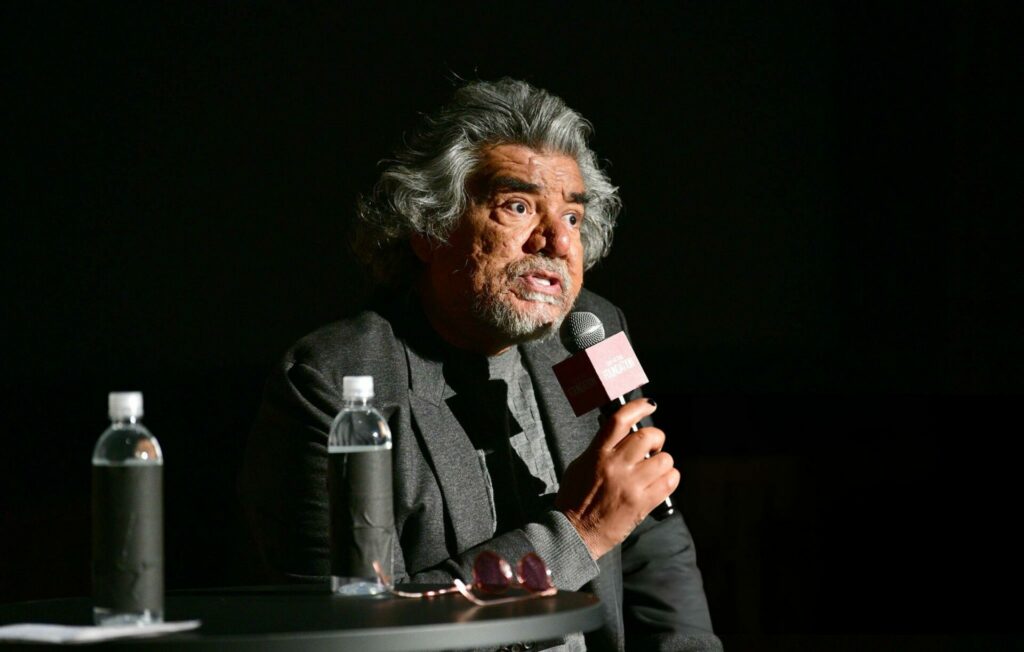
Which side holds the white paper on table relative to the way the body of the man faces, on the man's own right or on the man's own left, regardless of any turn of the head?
on the man's own right

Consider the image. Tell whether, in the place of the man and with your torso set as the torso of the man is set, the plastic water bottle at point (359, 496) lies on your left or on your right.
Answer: on your right

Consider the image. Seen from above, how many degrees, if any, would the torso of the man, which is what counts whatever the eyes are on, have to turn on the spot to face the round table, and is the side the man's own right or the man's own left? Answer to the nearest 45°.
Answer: approximately 45° to the man's own right

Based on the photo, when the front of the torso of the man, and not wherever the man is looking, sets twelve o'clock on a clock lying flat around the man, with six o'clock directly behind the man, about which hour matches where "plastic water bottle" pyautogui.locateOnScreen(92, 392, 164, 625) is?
The plastic water bottle is roughly at 2 o'clock from the man.
